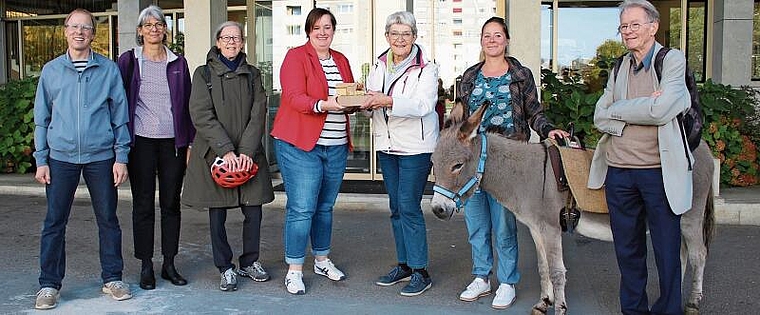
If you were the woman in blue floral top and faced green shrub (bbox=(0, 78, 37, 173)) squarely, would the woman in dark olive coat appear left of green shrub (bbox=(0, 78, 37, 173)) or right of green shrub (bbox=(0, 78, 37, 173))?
left

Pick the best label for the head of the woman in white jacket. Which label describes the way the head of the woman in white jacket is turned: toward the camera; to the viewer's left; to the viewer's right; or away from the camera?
toward the camera

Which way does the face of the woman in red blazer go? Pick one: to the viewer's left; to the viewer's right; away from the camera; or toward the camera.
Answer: toward the camera

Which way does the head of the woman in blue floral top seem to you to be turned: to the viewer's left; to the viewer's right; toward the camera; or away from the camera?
toward the camera

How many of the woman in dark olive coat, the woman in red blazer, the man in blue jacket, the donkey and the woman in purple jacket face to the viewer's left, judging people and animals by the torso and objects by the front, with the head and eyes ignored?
1

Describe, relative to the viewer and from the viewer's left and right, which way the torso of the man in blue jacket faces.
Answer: facing the viewer

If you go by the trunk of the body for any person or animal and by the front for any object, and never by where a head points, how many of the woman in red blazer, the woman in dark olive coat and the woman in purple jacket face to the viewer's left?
0

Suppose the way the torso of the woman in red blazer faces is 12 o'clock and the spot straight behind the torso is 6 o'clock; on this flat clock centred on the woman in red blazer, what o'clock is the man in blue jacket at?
The man in blue jacket is roughly at 4 o'clock from the woman in red blazer.

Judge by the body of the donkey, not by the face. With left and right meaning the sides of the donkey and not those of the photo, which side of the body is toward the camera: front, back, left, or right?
left

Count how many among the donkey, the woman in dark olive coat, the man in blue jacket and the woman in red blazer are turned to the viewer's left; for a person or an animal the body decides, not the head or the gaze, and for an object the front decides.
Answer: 1

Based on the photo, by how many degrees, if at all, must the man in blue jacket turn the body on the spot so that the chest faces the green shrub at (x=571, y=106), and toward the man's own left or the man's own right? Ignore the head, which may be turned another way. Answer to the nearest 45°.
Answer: approximately 135° to the man's own left

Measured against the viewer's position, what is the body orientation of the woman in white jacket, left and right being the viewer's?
facing the viewer and to the left of the viewer

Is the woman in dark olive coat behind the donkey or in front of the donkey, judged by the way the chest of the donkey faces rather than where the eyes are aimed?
in front

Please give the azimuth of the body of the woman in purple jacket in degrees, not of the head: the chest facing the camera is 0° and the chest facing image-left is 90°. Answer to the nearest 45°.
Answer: approximately 0°
